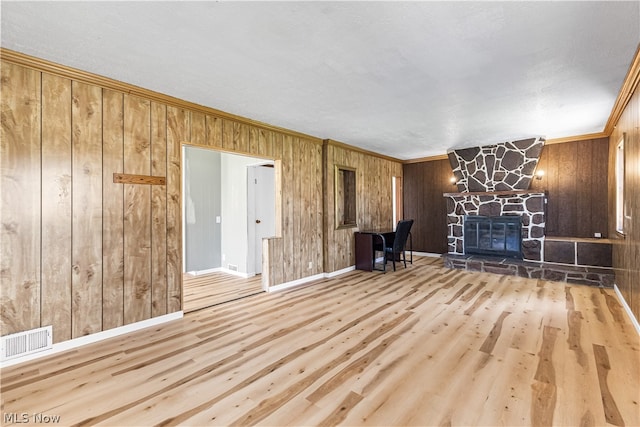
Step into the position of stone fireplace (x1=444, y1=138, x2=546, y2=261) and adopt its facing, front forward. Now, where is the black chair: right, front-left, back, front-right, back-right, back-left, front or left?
front-right

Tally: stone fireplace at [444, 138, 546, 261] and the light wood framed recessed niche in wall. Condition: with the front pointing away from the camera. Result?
0

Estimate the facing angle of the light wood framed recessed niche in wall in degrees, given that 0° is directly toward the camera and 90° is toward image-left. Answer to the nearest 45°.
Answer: approximately 315°

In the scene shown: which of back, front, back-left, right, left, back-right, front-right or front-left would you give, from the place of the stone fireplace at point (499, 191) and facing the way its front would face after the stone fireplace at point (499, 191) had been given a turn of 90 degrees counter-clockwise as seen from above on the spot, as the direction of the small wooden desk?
back-right

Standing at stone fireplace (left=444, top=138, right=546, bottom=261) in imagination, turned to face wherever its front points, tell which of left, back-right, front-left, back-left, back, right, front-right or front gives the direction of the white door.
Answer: front-right

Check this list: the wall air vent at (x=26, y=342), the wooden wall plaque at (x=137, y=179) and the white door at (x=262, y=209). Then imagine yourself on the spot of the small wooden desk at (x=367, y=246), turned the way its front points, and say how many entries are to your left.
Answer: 0

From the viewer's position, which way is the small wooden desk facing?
facing the viewer and to the right of the viewer

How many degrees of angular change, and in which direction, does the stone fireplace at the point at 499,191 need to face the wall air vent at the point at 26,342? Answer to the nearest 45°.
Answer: approximately 45° to its right

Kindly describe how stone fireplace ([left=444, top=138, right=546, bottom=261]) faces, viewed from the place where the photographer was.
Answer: facing the viewer

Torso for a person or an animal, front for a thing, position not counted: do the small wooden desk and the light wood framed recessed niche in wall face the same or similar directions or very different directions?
same or similar directions

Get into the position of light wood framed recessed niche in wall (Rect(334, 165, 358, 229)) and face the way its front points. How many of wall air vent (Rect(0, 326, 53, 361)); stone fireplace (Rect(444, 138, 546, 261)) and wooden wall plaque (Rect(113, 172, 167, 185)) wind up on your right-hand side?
2

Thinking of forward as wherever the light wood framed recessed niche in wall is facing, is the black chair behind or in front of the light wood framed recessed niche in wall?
in front

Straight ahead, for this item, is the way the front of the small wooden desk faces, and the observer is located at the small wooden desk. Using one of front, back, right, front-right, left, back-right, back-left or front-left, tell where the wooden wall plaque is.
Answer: right

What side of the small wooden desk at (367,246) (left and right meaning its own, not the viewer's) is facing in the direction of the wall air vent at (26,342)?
right

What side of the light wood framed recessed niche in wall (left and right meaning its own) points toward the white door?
right

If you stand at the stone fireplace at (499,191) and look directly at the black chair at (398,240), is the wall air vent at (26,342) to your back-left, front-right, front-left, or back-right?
front-left
